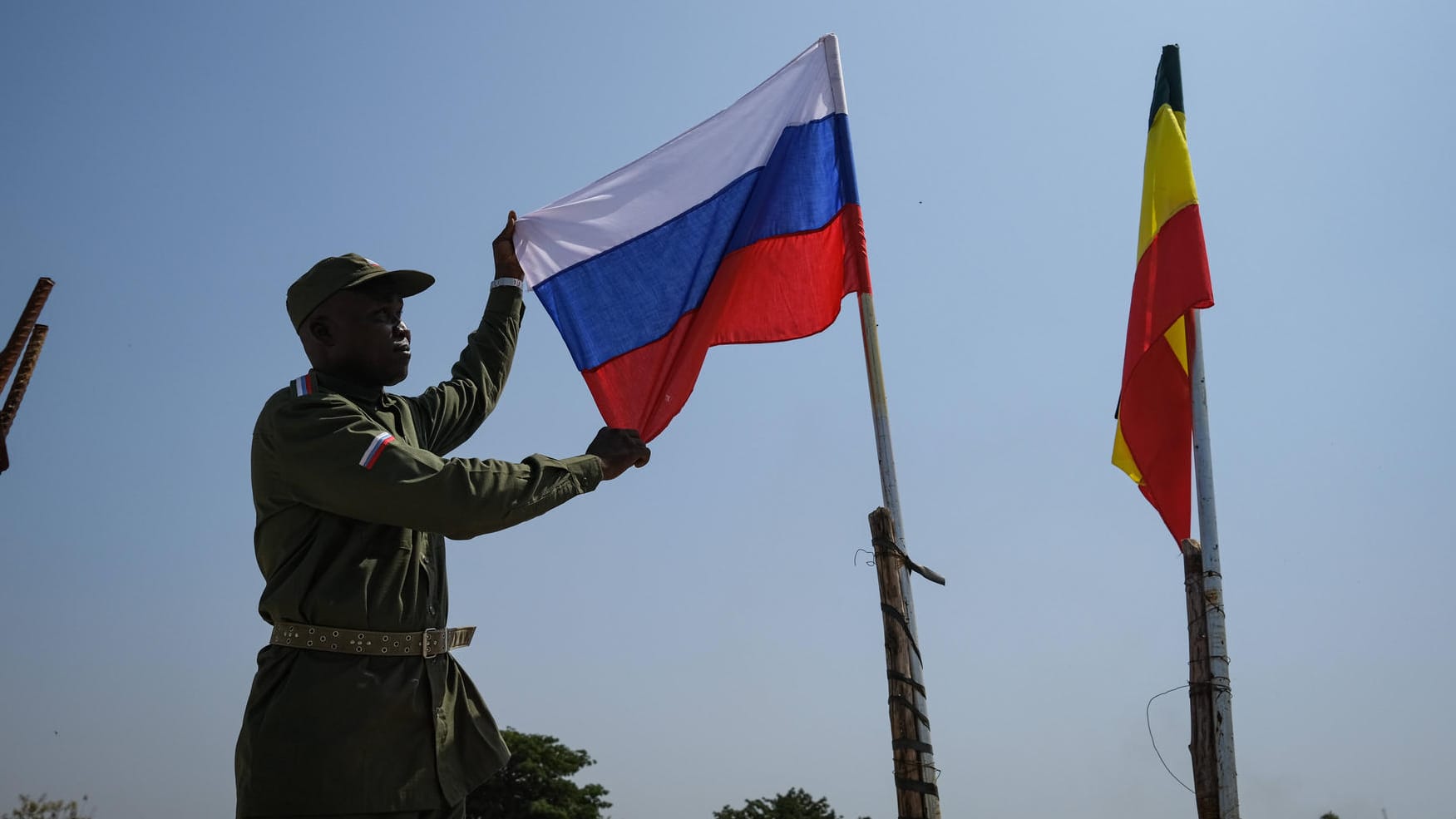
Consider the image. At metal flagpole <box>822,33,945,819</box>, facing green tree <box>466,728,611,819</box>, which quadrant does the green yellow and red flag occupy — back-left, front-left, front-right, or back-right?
front-right

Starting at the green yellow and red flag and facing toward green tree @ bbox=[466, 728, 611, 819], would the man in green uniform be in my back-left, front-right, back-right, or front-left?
back-left

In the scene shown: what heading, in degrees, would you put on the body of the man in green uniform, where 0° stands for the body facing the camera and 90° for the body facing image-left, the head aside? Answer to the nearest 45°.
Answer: approximately 315°

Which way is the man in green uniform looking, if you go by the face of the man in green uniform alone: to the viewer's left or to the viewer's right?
to the viewer's right

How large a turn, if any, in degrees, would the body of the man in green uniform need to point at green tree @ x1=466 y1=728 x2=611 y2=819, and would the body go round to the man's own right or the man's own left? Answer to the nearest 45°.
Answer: approximately 135° to the man's own left
